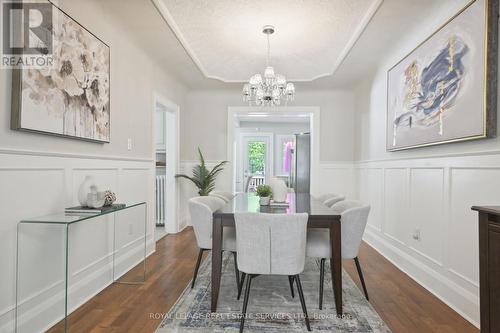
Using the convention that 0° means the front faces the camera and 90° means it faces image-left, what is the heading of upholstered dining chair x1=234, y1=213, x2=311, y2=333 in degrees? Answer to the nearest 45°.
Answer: approximately 180°

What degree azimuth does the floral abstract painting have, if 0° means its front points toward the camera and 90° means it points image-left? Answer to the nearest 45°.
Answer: approximately 315°

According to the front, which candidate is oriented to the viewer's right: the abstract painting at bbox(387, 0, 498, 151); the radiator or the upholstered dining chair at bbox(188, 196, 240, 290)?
the upholstered dining chair

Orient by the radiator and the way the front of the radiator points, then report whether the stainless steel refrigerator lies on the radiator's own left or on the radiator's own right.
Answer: on the radiator's own left

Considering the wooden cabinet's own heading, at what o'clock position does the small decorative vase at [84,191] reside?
The small decorative vase is roughly at 1 o'clock from the wooden cabinet.

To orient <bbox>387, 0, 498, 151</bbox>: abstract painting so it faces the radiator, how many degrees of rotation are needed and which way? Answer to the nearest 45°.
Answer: approximately 45° to its right

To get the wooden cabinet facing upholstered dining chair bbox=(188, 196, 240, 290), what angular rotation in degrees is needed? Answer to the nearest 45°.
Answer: approximately 45° to its right

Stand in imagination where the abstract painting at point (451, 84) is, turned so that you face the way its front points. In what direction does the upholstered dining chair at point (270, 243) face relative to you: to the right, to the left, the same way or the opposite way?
to the right

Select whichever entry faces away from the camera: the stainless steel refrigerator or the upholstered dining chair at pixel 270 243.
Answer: the upholstered dining chair
